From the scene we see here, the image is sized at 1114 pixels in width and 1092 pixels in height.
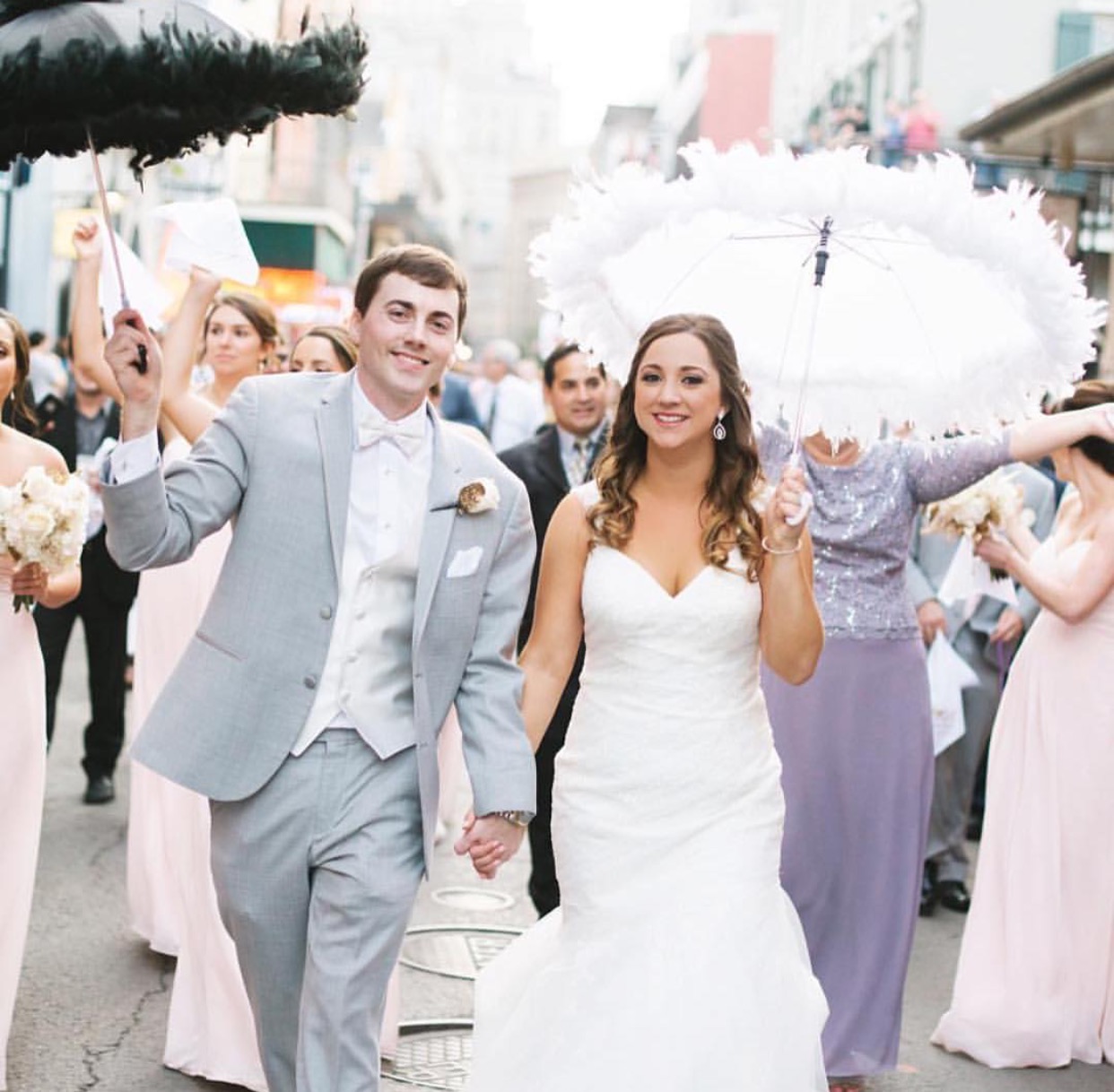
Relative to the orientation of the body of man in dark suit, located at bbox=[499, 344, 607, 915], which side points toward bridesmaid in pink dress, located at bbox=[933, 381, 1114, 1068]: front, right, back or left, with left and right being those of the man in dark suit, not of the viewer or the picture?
left

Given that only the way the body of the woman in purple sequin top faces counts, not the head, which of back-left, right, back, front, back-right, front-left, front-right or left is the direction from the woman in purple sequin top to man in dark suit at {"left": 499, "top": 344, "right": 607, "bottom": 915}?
back-right

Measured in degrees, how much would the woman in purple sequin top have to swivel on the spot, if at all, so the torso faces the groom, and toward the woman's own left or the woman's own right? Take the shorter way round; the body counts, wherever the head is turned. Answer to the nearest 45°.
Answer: approximately 45° to the woman's own right

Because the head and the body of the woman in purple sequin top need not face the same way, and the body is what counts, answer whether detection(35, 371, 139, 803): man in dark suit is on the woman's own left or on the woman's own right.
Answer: on the woman's own right

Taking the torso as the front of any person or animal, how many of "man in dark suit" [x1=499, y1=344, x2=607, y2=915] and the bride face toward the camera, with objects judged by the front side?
2

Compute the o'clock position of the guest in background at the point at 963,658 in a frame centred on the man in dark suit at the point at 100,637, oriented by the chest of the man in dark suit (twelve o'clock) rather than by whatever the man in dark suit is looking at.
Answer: The guest in background is roughly at 10 o'clock from the man in dark suit.

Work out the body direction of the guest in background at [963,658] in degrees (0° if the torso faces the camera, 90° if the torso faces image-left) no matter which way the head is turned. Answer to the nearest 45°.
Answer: approximately 0°
